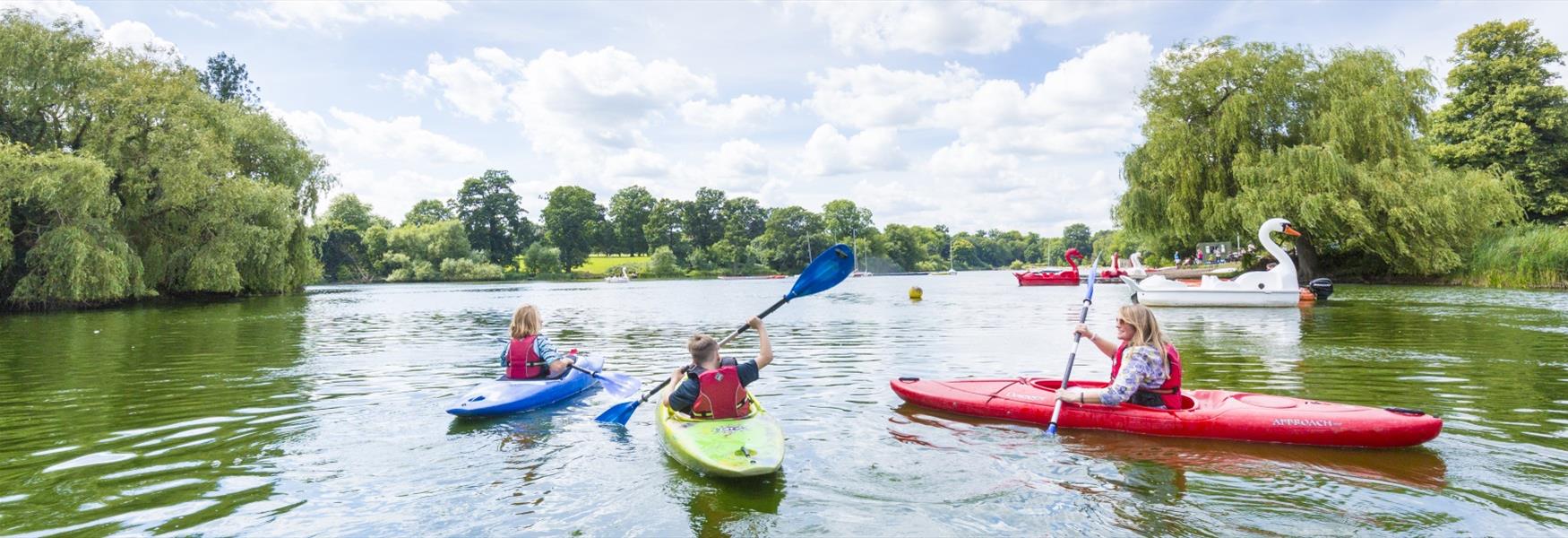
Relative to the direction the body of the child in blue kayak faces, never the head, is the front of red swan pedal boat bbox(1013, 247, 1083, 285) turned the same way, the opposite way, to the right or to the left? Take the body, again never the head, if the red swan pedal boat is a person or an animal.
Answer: to the right

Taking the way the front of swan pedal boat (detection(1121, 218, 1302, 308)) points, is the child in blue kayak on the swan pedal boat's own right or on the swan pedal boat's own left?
on the swan pedal boat's own right

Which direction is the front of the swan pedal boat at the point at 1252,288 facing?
to the viewer's right

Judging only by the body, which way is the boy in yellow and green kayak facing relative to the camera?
away from the camera

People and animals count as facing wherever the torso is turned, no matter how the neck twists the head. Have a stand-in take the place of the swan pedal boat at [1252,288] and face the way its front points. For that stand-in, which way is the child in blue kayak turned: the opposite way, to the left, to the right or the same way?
to the left

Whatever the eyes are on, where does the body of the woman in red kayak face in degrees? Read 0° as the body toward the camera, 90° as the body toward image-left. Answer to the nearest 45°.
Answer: approximately 90°

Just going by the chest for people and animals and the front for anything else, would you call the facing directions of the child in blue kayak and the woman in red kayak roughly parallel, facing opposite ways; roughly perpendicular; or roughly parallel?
roughly perpendicular

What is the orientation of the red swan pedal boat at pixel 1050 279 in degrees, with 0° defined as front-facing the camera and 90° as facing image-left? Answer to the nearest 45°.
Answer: approximately 270°

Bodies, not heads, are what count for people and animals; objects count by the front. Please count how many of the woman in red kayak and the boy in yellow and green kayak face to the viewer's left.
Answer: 1

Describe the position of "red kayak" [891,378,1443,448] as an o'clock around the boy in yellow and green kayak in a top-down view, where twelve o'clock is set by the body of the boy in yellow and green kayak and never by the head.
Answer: The red kayak is roughly at 3 o'clock from the boy in yellow and green kayak.

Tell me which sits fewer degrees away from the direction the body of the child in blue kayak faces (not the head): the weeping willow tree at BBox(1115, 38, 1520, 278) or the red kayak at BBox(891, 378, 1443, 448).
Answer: the weeping willow tree

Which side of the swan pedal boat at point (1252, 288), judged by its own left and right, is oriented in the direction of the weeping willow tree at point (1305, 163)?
left
